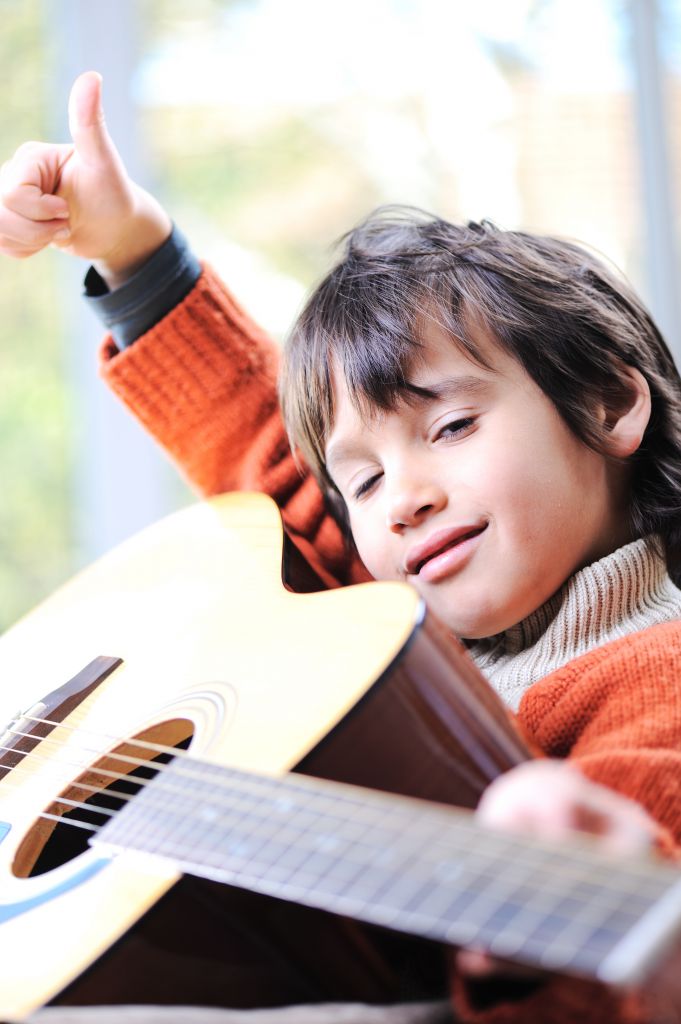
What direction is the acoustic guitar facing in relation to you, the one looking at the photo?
facing the viewer and to the left of the viewer

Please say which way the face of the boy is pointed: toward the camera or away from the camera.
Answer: toward the camera
